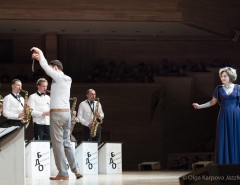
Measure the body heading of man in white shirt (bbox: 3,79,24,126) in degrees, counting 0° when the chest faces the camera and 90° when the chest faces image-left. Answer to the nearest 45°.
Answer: approximately 315°

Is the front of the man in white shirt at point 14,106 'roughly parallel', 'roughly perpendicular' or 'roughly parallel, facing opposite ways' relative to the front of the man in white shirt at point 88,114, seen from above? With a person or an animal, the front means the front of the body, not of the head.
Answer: roughly parallel

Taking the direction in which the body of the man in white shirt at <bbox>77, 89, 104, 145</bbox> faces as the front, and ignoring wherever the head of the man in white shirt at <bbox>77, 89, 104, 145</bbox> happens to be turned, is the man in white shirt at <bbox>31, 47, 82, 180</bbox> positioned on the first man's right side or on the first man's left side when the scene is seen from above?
on the first man's right side

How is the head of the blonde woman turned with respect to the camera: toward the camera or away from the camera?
toward the camera

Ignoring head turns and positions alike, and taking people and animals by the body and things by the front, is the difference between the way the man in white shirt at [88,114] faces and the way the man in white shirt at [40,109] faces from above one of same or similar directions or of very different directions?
same or similar directions

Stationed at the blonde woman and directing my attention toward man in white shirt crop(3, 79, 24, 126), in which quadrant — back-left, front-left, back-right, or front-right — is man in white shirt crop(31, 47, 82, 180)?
front-left

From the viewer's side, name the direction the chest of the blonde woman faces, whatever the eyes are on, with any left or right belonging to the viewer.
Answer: facing the viewer

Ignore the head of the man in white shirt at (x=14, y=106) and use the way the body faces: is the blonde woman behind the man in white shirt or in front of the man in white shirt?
in front

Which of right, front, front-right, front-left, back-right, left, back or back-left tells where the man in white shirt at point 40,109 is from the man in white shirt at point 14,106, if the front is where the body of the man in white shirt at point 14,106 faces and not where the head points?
left
